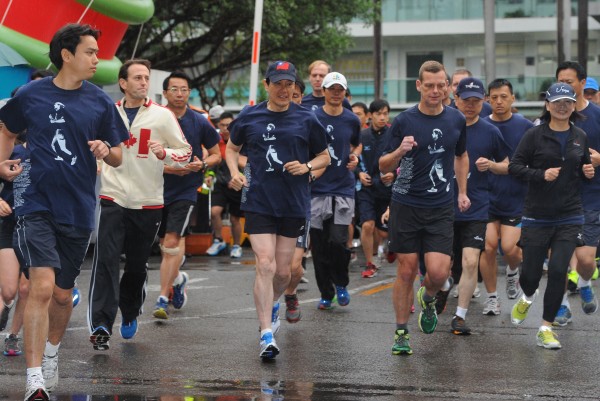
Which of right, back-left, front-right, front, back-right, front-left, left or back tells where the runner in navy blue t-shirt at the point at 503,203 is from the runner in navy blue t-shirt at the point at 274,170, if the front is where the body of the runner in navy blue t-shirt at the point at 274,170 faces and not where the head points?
back-left

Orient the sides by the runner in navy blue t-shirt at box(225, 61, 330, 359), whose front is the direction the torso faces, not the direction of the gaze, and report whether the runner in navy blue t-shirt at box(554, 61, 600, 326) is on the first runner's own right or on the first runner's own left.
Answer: on the first runner's own left

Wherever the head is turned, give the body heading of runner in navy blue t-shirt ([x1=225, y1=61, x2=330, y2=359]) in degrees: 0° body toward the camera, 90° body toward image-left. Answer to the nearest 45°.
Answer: approximately 0°

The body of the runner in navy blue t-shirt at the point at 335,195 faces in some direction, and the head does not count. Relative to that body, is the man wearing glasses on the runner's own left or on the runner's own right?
on the runner's own right

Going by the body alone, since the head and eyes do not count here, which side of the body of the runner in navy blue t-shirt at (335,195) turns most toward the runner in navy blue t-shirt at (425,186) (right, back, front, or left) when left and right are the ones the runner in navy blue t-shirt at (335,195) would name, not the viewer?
front

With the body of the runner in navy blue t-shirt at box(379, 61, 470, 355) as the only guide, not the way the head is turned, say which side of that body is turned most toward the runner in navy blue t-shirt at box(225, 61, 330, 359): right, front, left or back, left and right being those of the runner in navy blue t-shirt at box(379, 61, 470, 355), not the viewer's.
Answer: right

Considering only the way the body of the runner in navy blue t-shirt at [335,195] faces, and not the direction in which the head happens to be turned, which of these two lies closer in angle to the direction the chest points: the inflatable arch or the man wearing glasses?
the man wearing glasses

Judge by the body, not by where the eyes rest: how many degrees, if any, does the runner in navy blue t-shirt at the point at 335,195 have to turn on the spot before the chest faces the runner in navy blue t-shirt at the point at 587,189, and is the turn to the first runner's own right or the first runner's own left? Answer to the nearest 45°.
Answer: approximately 90° to the first runner's own left

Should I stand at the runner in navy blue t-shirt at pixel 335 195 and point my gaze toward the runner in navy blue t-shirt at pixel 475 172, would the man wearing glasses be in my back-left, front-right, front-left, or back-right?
back-right

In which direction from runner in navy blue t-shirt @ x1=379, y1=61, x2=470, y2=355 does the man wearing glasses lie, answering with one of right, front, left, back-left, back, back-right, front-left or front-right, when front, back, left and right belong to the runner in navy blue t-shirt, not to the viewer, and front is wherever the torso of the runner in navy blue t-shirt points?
back-right

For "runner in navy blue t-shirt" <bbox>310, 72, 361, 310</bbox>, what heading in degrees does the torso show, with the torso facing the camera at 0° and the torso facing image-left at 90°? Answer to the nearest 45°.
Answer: approximately 0°
